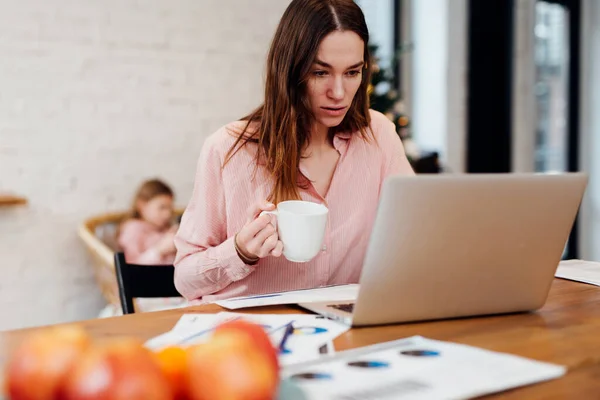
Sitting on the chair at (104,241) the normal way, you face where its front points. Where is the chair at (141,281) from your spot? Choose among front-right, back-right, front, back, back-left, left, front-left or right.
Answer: front-right

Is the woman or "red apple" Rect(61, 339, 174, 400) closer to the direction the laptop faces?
the woman

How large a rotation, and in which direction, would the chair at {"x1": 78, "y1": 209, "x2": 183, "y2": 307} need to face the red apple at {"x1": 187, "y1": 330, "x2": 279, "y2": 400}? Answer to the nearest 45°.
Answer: approximately 45° to its right

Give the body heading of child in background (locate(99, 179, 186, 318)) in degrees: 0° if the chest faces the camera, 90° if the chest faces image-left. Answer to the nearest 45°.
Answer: approximately 315°

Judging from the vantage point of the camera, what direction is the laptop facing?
facing away from the viewer and to the left of the viewer

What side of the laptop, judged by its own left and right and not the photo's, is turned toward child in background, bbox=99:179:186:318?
front

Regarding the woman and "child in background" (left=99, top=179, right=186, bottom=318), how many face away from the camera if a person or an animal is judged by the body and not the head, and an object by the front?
0

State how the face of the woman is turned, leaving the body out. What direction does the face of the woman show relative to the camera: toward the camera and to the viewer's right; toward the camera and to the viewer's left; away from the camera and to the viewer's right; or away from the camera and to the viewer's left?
toward the camera and to the viewer's right

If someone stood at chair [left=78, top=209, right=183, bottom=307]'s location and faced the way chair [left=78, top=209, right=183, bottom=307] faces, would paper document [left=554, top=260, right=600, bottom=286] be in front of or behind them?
in front
